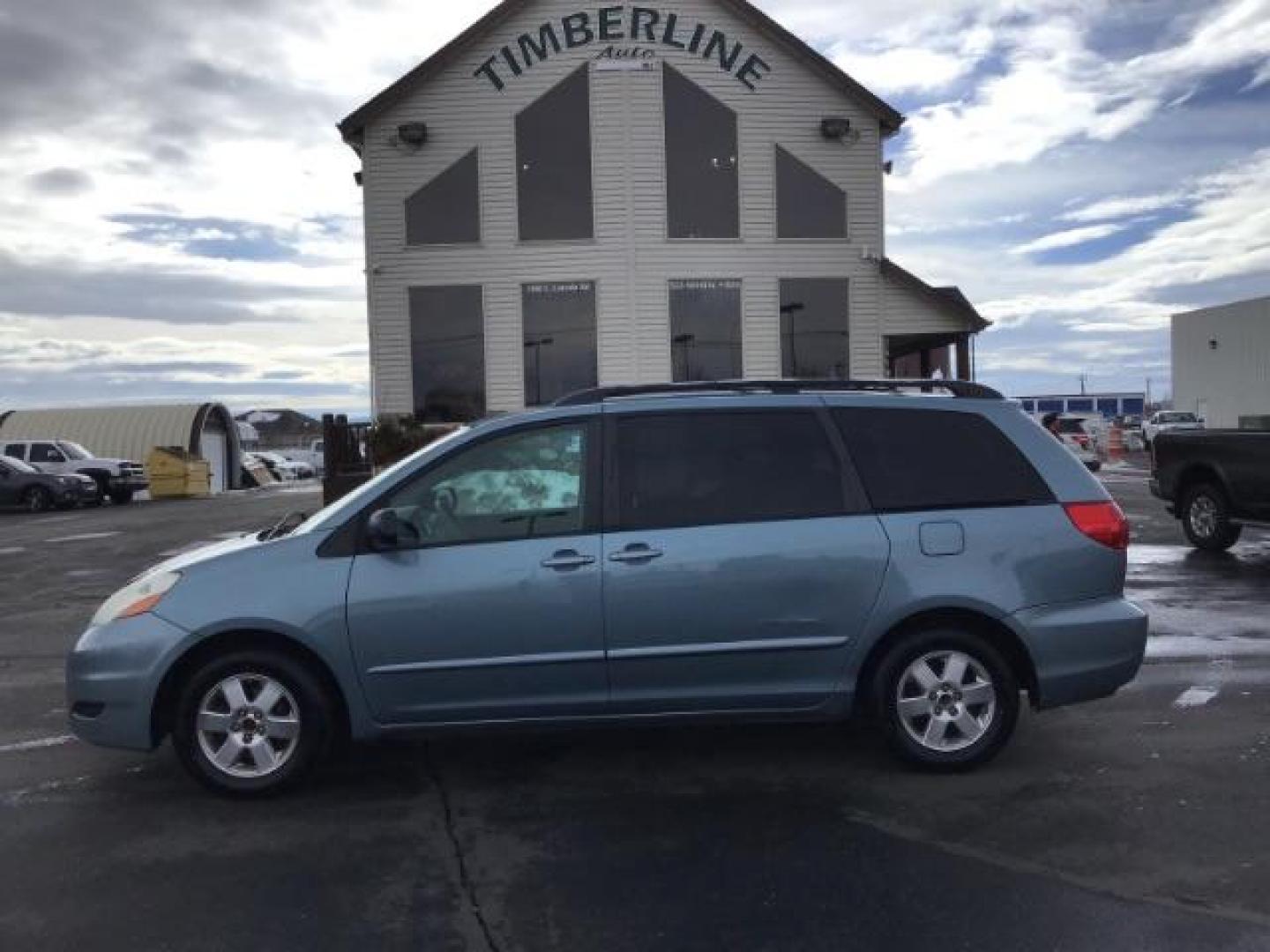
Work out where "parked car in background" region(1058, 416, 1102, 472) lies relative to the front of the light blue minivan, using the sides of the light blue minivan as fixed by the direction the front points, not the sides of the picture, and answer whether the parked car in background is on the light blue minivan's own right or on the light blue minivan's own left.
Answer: on the light blue minivan's own right

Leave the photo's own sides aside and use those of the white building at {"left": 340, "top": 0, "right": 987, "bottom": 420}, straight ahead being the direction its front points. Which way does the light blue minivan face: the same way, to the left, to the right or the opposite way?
to the right

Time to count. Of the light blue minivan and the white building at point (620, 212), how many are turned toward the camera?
1

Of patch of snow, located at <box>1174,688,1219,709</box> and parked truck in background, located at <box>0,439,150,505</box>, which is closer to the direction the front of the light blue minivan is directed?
the parked truck in background

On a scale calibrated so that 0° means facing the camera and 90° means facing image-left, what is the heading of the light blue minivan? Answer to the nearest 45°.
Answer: approximately 90°

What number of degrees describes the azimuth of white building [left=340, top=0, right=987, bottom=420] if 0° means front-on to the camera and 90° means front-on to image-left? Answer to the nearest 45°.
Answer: approximately 0°

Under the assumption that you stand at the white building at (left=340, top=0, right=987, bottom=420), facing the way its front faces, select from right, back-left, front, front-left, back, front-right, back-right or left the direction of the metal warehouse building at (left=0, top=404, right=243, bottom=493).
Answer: back-right

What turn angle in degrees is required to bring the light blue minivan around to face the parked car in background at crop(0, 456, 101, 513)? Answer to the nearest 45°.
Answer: approximately 45° to its right

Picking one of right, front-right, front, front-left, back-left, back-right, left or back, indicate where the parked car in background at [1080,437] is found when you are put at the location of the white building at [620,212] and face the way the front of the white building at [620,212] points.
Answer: back-left

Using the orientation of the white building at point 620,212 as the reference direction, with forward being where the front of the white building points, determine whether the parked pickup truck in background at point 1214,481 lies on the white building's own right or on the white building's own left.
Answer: on the white building's own left

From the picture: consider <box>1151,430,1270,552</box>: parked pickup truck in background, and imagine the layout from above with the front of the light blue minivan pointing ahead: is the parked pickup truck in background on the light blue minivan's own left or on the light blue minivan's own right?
on the light blue minivan's own right

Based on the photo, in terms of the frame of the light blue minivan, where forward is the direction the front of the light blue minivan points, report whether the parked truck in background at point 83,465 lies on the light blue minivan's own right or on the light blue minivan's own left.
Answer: on the light blue minivan's own right
